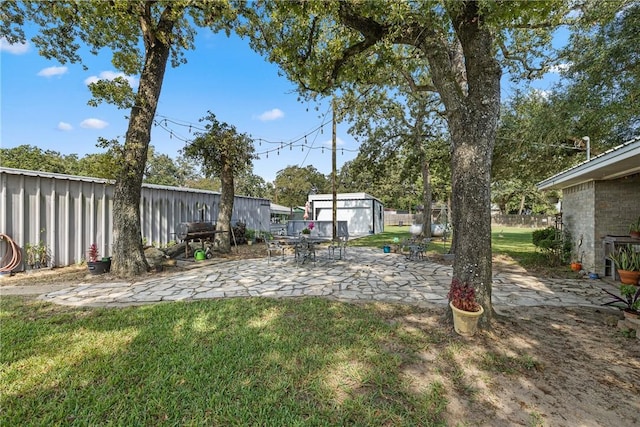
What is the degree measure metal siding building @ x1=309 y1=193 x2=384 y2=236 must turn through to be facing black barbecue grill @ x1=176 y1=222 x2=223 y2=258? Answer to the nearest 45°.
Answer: approximately 45° to its right

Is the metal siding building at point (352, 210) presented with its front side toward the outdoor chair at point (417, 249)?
yes

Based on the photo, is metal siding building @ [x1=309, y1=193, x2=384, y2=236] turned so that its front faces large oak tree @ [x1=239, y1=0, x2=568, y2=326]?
yes

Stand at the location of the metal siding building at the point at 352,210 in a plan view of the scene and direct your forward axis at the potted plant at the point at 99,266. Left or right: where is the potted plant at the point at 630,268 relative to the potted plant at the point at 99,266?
left

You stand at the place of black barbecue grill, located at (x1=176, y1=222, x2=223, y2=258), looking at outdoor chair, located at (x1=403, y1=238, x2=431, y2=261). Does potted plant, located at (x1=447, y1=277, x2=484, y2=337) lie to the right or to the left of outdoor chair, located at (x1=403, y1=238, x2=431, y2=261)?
right

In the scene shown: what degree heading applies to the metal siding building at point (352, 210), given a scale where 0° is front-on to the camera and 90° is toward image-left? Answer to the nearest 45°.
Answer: approximately 0°

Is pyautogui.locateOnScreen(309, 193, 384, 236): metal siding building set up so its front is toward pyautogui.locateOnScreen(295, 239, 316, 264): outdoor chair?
yes
